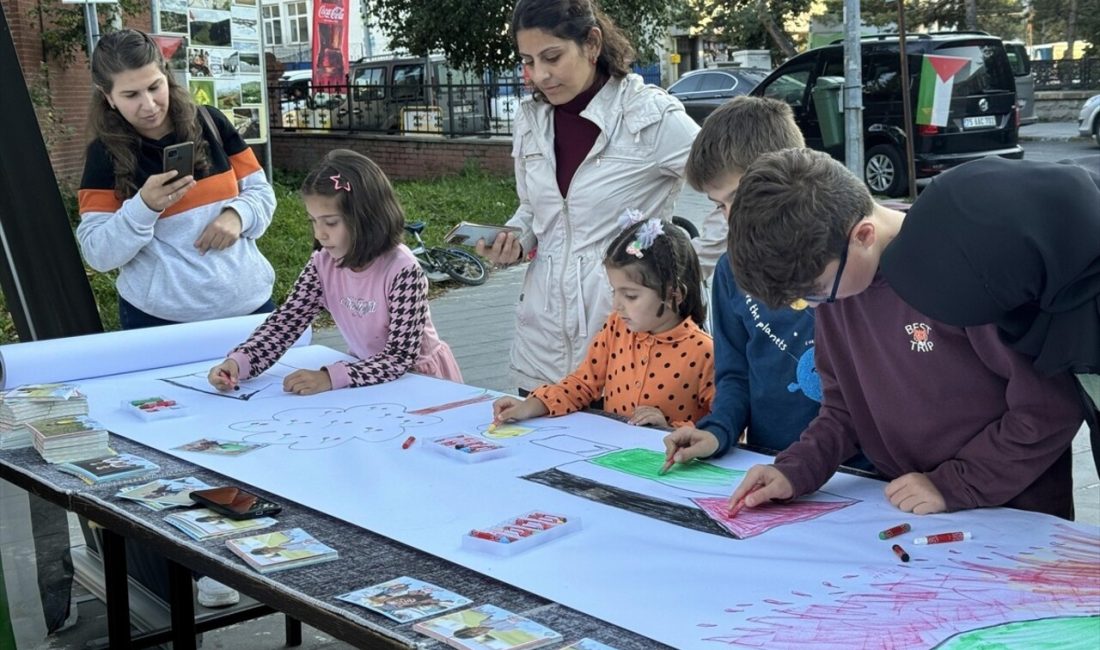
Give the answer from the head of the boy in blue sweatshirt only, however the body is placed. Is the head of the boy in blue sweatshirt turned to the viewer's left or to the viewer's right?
to the viewer's left

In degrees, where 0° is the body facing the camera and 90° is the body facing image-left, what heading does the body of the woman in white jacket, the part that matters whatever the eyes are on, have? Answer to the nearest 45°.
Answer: approximately 45°

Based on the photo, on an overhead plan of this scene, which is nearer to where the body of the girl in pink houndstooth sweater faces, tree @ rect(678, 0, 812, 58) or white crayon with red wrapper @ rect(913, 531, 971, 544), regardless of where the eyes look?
the white crayon with red wrapper

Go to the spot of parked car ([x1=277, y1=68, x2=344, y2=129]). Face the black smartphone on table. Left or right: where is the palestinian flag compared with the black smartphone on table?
left

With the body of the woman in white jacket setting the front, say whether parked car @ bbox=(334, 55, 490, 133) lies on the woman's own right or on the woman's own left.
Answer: on the woman's own right

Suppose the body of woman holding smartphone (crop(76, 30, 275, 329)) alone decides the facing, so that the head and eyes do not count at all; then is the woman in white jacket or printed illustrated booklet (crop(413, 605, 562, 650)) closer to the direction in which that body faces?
the printed illustrated booklet

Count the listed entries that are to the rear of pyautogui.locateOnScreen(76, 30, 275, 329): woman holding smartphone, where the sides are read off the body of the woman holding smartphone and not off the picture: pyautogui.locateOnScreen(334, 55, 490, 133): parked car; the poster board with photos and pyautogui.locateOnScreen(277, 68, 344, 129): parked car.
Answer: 3

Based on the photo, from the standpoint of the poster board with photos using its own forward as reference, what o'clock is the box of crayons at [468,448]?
The box of crayons is roughly at 12 o'clock from the poster board with photos.

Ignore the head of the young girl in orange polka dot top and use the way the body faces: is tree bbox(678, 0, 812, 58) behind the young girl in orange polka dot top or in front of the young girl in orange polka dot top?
behind

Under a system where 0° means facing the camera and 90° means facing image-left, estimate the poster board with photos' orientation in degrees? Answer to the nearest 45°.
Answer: approximately 0°

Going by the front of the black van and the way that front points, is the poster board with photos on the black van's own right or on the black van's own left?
on the black van's own left

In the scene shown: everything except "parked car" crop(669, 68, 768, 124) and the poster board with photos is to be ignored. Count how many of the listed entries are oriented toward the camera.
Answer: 1

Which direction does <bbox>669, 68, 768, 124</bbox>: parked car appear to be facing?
to the viewer's left
